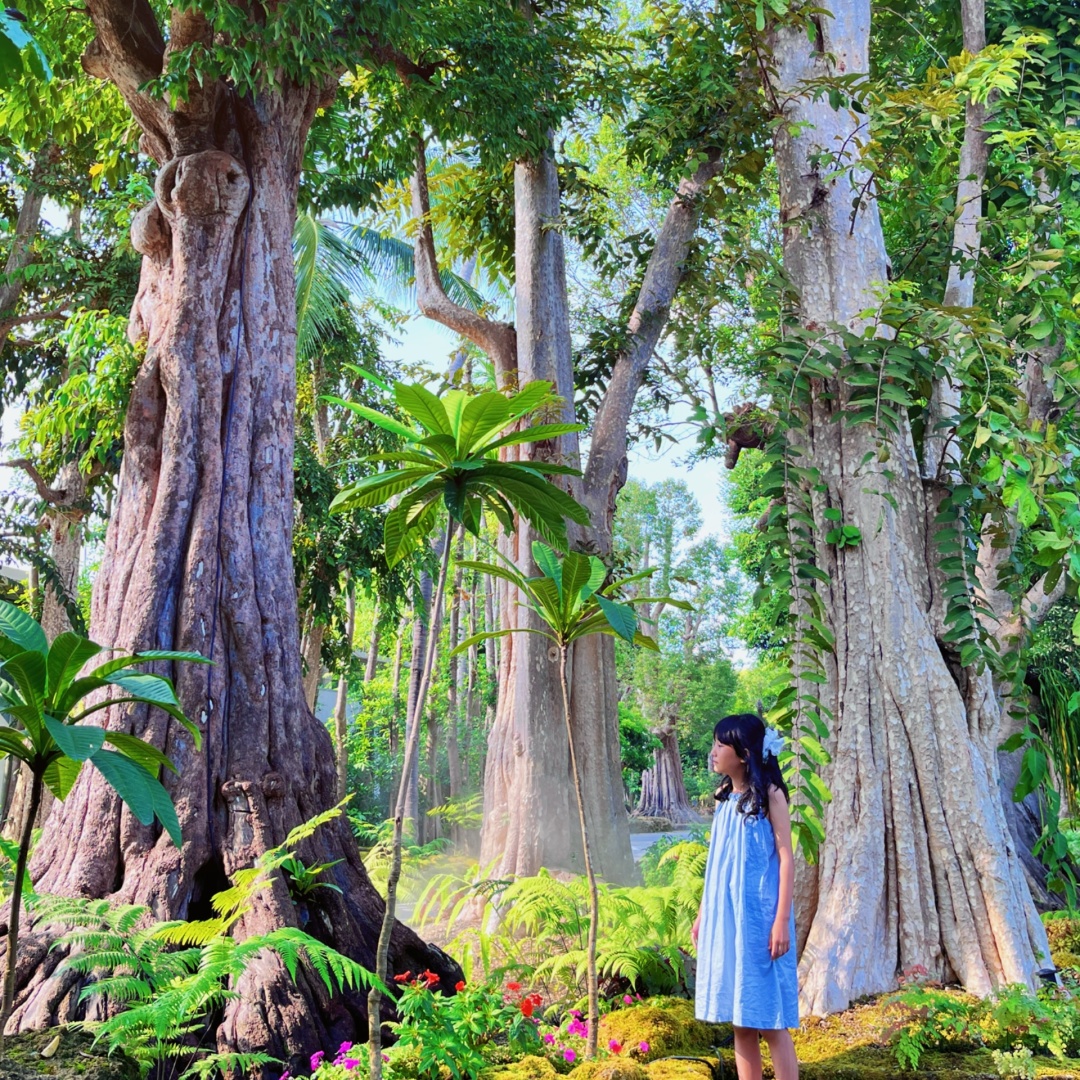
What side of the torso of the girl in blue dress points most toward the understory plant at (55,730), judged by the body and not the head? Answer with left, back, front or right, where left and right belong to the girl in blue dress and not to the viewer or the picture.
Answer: front

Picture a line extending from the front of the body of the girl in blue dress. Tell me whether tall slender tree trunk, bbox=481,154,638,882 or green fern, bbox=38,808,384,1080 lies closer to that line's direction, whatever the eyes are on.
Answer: the green fern

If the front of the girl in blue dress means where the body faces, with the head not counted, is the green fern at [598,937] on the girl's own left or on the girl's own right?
on the girl's own right

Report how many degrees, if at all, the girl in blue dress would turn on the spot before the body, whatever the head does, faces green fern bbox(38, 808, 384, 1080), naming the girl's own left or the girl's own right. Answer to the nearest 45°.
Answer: approximately 45° to the girl's own right

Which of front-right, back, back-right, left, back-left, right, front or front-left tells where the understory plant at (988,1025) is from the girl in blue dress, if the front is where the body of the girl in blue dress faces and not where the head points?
back

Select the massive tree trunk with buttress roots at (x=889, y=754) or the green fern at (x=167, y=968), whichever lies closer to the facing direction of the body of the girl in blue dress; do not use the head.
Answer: the green fern

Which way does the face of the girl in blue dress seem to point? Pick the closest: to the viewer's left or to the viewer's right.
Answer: to the viewer's left

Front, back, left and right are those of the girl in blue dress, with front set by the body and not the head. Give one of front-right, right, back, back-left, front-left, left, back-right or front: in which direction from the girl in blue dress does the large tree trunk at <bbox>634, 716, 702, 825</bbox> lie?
back-right

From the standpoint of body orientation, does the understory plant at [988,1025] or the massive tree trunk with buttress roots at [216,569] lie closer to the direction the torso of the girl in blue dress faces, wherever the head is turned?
the massive tree trunk with buttress roots

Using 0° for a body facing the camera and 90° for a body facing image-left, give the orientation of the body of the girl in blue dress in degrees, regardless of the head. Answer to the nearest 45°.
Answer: approximately 45°

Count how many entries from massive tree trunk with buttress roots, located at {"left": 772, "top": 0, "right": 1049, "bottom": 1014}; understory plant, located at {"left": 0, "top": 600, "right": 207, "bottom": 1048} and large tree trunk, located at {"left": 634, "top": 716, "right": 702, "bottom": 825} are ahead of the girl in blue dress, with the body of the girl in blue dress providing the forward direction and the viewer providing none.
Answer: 1
